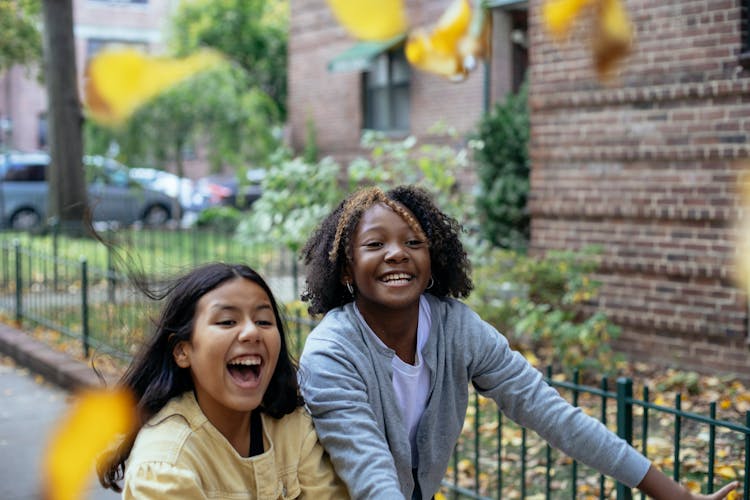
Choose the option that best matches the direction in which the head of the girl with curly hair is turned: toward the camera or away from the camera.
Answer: toward the camera

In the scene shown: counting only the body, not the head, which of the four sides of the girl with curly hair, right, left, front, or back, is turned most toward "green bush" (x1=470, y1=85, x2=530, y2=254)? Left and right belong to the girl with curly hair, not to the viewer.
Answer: back

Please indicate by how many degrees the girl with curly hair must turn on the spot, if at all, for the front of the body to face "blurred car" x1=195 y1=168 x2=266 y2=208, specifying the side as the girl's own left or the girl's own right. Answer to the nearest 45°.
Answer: approximately 180°

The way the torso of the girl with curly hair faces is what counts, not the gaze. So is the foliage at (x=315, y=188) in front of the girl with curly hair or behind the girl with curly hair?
behind

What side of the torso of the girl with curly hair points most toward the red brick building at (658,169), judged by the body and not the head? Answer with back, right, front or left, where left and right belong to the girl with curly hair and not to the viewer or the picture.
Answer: back

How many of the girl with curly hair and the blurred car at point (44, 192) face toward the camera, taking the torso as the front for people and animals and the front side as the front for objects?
1

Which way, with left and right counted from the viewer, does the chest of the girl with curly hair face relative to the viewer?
facing the viewer

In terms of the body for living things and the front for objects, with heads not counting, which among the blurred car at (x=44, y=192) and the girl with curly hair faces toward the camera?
the girl with curly hair
